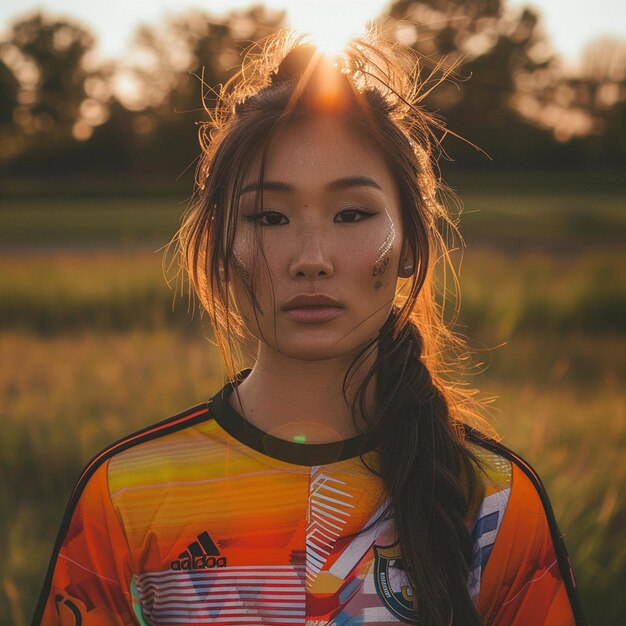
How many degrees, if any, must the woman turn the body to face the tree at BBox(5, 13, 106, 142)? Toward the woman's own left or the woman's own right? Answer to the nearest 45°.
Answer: approximately 180°

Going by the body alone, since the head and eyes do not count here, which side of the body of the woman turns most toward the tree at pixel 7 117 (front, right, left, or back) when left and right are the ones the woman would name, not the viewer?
back

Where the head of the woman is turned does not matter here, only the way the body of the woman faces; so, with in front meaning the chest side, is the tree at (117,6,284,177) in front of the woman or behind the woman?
behind

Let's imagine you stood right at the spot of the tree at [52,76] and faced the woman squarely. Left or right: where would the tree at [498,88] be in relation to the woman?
left

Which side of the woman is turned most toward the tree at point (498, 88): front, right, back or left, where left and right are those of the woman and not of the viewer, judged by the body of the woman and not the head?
back

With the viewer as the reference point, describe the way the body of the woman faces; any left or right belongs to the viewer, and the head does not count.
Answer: facing the viewer
